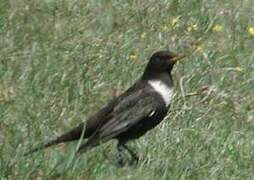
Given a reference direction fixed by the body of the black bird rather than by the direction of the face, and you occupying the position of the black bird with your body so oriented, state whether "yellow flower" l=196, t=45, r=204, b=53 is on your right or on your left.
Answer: on your left

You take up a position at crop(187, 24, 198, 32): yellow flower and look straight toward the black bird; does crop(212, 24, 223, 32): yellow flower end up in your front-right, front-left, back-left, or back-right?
back-left

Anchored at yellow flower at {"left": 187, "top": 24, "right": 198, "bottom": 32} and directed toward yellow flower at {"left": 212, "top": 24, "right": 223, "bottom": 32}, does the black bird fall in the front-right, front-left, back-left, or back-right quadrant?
back-right

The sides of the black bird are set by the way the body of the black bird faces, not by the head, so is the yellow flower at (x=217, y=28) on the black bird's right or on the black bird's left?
on the black bird's left

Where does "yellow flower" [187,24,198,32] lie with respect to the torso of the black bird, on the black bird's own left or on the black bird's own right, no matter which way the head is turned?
on the black bird's own left

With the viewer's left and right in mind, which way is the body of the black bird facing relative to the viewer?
facing to the right of the viewer
